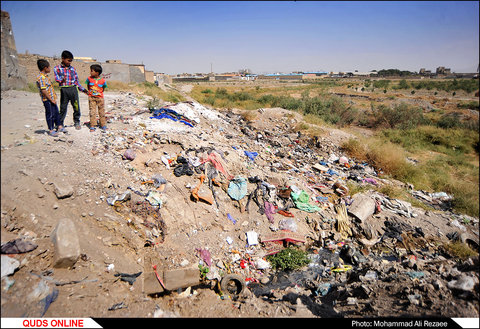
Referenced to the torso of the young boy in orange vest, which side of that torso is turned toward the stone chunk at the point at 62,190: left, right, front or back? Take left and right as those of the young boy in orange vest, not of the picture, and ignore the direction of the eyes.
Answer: front

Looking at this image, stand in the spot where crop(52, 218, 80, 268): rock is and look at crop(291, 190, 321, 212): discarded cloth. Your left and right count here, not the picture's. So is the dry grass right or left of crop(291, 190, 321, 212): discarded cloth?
left

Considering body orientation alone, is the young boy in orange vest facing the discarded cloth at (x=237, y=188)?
no

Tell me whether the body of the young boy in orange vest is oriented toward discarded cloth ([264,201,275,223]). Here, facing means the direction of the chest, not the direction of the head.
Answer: no

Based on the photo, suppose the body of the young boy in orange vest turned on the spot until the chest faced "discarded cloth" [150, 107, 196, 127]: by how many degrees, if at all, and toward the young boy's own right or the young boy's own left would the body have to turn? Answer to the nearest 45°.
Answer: approximately 135° to the young boy's own left

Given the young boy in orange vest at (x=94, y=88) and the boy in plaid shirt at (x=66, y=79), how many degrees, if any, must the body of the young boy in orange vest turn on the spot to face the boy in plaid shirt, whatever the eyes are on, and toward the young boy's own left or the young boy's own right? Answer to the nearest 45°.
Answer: approximately 45° to the young boy's own right

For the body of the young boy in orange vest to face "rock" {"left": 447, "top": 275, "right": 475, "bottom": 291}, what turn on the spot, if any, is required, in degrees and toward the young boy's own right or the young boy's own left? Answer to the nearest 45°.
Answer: approximately 45° to the young boy's own left

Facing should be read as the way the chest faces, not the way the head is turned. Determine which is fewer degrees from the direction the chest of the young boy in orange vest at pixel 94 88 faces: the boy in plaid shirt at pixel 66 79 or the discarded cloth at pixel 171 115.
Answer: the boy in plaid shirt

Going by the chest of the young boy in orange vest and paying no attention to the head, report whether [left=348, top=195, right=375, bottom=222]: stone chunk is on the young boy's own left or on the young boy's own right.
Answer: on the young boy's own left

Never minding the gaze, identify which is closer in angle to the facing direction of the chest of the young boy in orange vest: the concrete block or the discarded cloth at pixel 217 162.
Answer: the concrete block

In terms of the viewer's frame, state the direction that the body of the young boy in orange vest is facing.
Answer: toward the camera

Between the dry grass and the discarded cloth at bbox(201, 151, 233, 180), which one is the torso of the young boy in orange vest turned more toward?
the discarded cloth

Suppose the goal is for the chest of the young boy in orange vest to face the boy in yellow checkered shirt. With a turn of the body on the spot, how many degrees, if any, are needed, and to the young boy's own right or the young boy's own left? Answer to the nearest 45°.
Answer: approximately 45° to the young boy's own right

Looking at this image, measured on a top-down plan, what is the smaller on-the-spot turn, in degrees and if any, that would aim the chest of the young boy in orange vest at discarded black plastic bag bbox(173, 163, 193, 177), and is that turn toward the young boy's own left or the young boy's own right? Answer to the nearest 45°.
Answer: approximately 45° to the young boy's own left
